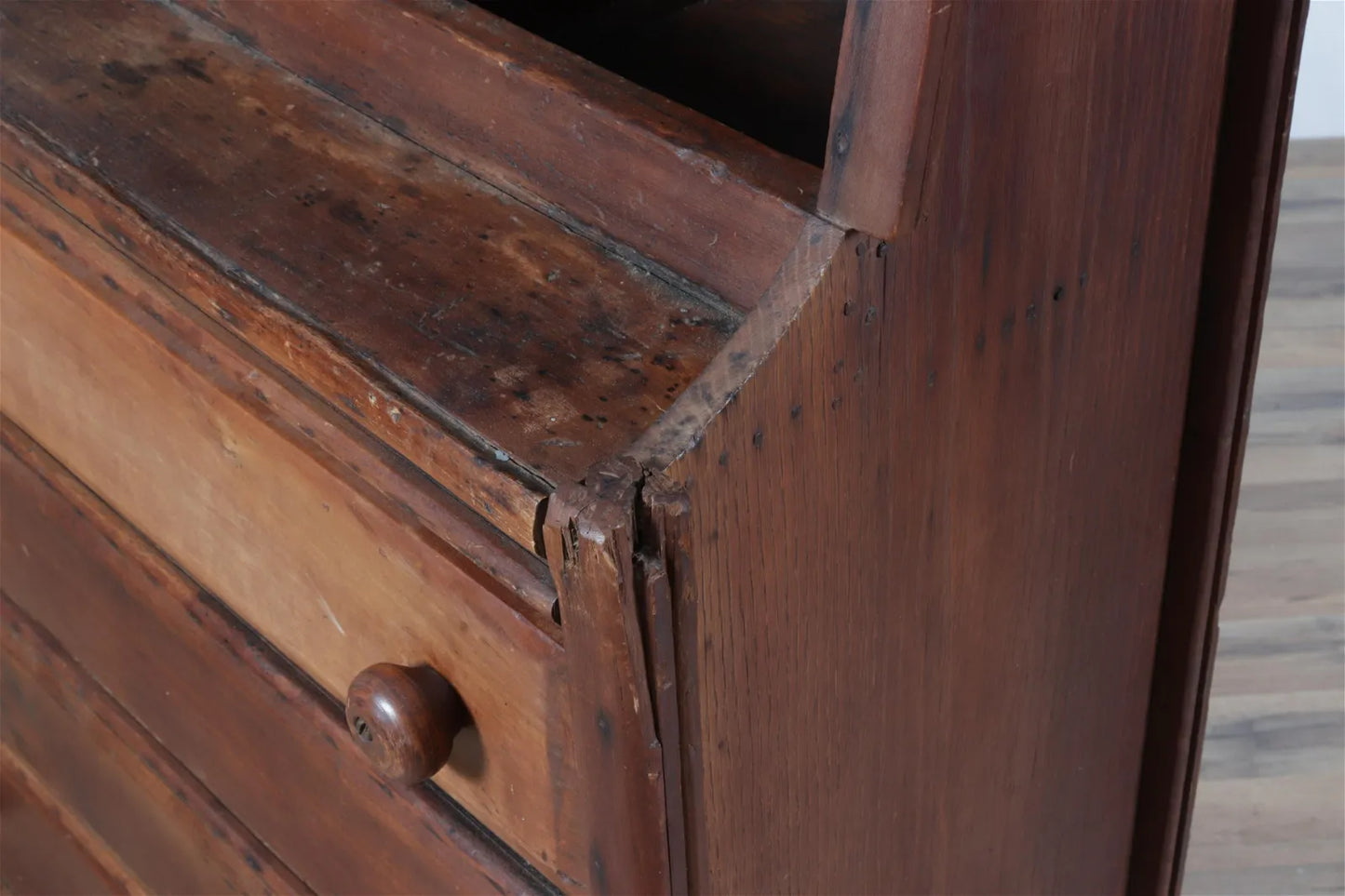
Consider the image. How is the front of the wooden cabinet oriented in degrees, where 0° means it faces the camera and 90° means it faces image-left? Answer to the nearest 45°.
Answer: approximately 45°
